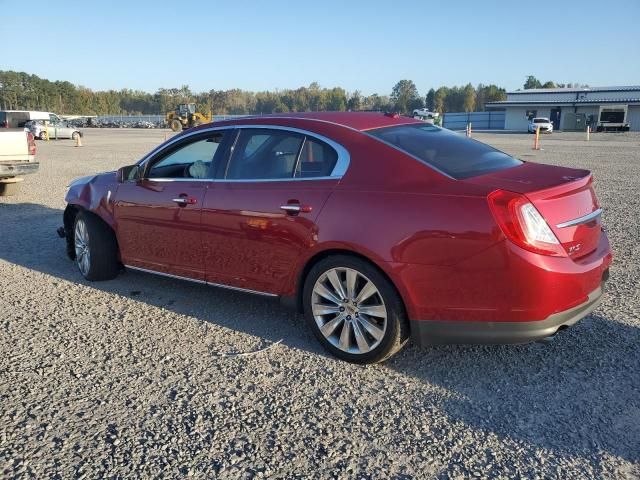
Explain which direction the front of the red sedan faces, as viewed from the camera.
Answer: facing away from the viewer and to the left of the viewer

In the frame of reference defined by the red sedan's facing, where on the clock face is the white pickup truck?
The white pickup truck is roughly at 12 o'clock from the red sedan.

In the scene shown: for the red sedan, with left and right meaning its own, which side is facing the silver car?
front
